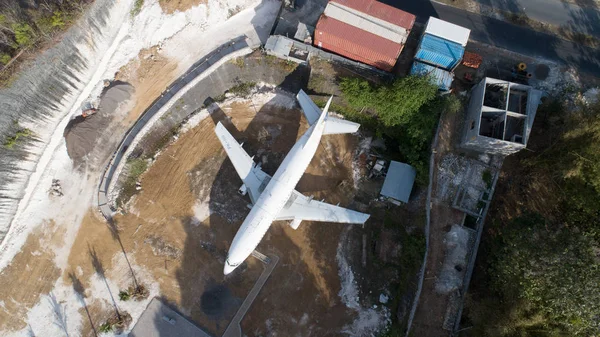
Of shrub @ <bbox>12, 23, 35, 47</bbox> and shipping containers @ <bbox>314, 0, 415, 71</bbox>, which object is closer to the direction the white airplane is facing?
the shrub

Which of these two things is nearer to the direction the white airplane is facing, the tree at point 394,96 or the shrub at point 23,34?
the shrub

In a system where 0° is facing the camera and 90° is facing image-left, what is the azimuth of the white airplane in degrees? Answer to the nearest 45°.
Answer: approximately 45°

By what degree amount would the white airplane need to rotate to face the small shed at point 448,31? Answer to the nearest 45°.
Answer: approximately 135° to its left

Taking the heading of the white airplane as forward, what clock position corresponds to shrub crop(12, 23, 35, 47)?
The shrub is roughly at 3 o'clock from the white airplane.

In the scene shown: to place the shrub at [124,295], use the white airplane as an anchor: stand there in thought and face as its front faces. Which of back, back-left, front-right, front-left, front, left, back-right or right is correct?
front-right

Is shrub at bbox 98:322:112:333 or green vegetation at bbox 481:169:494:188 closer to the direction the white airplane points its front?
the shrub

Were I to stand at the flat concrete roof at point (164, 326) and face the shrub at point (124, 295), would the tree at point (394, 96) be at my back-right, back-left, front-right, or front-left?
back-right

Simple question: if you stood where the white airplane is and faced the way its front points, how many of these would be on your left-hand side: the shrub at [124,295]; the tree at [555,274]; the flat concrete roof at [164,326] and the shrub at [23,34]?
1

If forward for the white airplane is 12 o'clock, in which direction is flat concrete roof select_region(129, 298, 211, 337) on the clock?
The flat concrete roof is roughly at 1 o'clock from the white airplane.

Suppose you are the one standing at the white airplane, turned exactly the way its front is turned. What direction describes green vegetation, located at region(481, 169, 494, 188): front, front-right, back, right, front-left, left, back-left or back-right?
back-left

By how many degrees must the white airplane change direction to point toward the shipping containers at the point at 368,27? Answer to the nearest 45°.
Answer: approximately 180°

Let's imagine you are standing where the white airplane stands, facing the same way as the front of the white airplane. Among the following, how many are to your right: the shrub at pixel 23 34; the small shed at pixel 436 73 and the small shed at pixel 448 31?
1

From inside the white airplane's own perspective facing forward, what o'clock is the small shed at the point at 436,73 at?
The small shed is roughly at 7 o'clock from the white airplane.

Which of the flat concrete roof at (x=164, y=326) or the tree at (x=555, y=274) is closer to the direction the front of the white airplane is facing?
the flat concrete roof

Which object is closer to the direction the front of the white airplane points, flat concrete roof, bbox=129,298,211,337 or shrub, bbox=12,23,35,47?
the flat concrete roof

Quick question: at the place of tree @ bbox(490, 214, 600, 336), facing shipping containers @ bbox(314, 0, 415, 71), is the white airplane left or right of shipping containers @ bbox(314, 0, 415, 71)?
left
